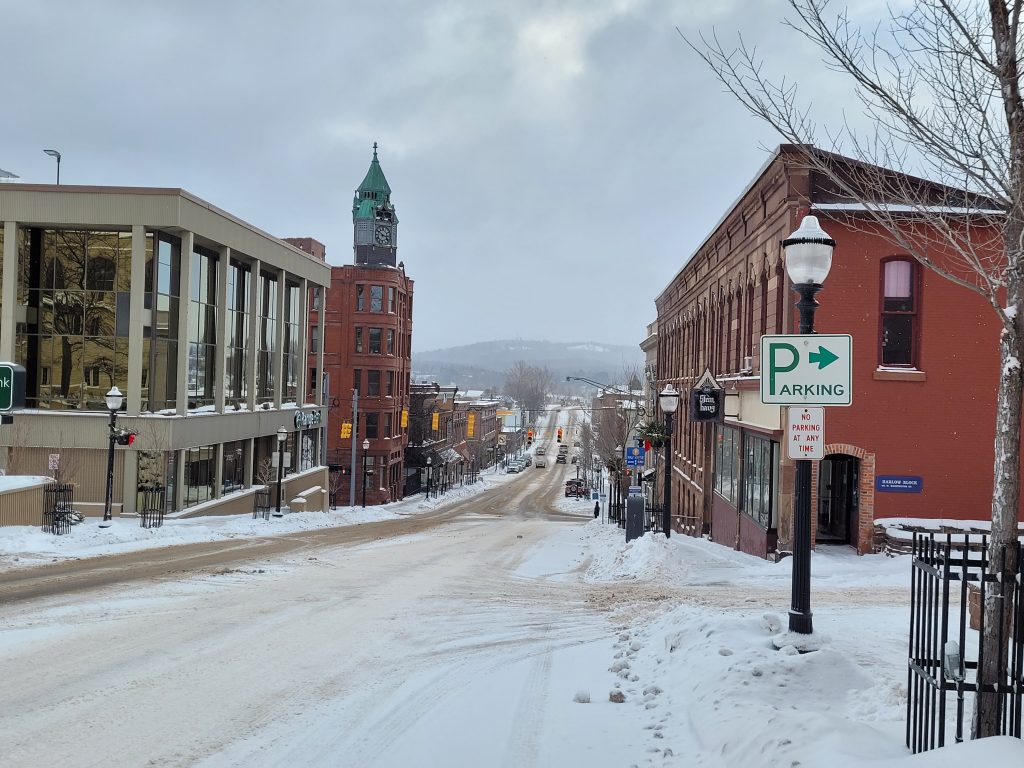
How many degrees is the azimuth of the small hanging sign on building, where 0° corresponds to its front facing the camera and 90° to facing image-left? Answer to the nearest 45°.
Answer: approximately 0°

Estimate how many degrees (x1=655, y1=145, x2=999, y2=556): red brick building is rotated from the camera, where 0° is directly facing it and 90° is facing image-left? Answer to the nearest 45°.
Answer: approximately 45°

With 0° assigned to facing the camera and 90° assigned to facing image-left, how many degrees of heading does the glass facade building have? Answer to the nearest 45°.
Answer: approximately 315°

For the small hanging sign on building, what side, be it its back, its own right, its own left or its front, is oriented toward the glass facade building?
right

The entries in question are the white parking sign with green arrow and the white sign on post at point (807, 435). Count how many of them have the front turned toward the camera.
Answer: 2

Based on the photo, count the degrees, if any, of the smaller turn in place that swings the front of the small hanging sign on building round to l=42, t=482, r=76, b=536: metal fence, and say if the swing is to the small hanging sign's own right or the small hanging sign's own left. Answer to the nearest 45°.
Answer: approximately 90° to the small hanging sign's own right

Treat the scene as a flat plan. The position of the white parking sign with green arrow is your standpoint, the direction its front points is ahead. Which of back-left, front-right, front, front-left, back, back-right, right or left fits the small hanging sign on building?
back

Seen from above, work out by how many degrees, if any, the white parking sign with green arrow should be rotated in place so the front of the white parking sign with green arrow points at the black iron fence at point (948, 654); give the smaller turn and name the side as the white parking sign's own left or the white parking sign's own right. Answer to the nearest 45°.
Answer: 0° — it already faces it

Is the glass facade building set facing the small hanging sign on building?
yes
